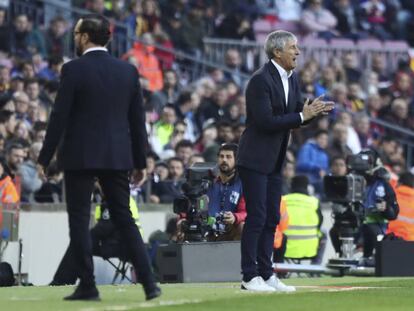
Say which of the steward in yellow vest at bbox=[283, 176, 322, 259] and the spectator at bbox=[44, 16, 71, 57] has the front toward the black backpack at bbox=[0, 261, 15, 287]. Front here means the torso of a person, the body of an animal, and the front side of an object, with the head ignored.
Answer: the spectator

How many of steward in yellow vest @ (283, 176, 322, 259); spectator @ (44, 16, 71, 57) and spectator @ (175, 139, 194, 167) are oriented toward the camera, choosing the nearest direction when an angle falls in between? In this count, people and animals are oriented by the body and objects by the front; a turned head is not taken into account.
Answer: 2

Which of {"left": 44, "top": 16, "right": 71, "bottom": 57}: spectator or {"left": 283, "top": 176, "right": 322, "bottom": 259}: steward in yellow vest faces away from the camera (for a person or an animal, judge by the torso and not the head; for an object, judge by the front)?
the steward in yellow vest

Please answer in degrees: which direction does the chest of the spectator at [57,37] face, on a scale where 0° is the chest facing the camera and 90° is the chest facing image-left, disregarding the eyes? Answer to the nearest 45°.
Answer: approximately 0°

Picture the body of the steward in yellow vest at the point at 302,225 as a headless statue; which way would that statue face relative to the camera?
away from the camera

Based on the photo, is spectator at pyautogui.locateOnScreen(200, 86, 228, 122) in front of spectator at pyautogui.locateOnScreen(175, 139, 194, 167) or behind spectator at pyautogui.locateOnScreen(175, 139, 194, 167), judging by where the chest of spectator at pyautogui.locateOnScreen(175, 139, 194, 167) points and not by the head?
behind

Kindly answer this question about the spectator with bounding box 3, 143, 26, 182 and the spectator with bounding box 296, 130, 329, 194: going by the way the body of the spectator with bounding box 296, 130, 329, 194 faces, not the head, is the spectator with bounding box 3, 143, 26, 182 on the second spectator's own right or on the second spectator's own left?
on the second spectator's own right

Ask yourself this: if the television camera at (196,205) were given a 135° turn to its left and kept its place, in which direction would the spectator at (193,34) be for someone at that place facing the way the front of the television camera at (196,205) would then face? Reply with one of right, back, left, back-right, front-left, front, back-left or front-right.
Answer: left
